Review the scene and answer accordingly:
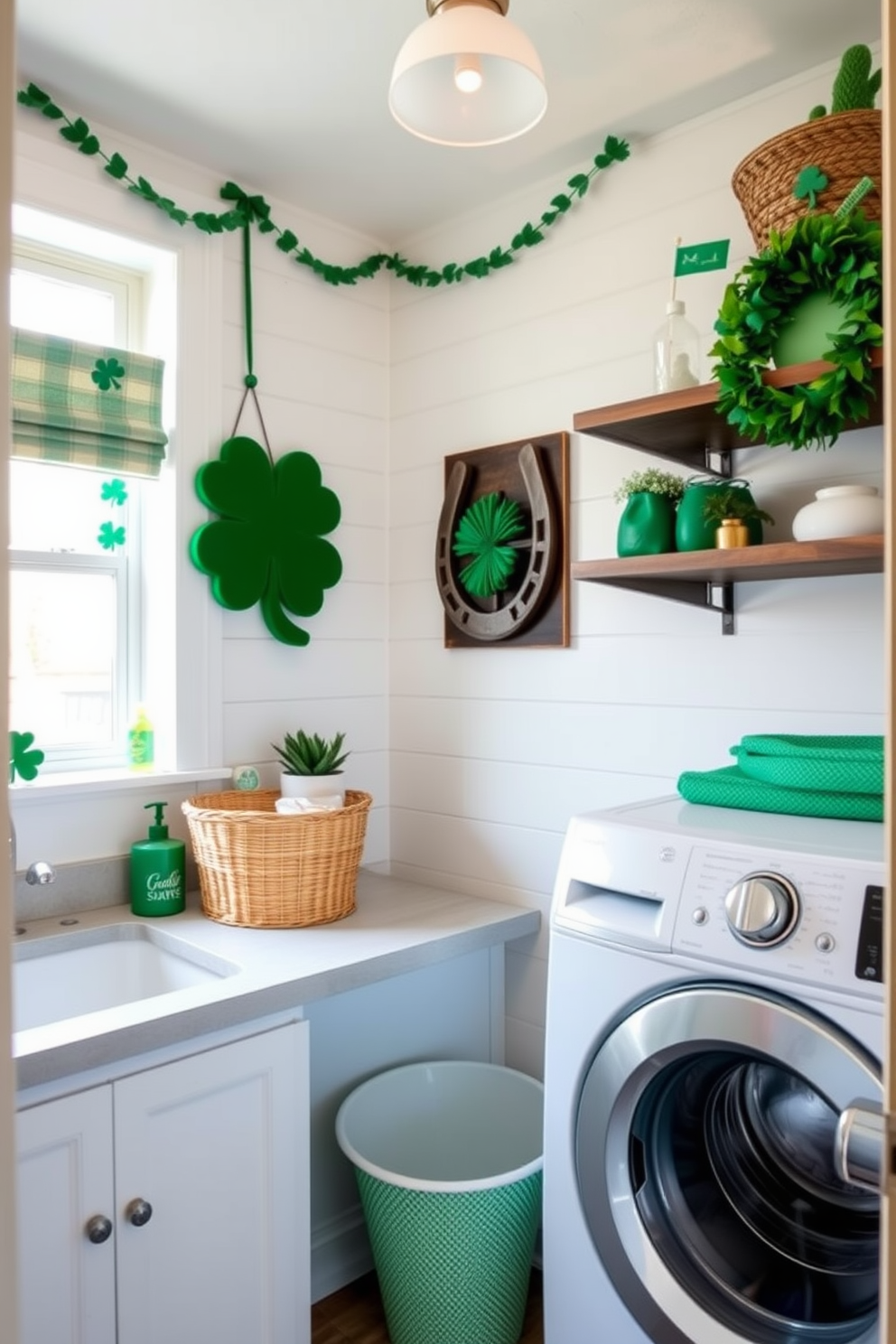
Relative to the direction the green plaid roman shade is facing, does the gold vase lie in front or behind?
in front

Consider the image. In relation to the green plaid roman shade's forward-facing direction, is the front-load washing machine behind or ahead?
ahead

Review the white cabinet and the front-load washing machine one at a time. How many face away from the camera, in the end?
0

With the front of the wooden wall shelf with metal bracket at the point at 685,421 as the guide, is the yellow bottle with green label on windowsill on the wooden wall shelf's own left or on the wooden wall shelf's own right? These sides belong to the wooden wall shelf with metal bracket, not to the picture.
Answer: on the wooden wall shelf's own right

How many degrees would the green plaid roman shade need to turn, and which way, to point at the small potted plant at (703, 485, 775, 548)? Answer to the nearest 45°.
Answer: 0° — it already faces it

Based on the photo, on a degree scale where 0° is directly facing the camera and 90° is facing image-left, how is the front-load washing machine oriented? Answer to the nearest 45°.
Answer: approximately 45°

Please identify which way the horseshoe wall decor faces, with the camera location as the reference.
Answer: facing the viewer and to the left of the viewer
